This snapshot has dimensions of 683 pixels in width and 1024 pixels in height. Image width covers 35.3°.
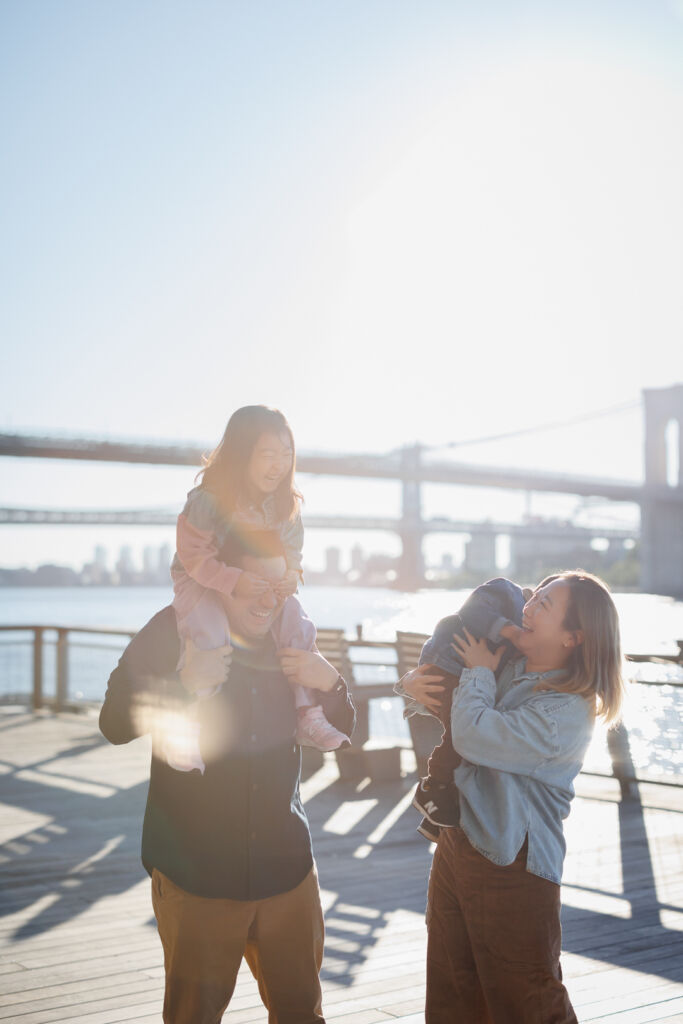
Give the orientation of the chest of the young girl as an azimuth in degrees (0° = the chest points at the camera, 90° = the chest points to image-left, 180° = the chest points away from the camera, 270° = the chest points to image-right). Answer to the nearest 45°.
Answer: approximately 315°

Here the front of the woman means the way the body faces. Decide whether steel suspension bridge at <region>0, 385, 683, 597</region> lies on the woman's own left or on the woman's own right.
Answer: on the woman's own right

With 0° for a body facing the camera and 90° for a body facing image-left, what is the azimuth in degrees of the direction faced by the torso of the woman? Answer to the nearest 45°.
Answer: approximately 90°

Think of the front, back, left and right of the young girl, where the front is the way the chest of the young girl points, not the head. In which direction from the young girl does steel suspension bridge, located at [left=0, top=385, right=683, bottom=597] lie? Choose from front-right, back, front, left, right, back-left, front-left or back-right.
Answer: back-left

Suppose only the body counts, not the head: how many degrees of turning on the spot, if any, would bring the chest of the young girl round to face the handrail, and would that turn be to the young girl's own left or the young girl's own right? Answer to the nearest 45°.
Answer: approximately 135° to the young girl's own left

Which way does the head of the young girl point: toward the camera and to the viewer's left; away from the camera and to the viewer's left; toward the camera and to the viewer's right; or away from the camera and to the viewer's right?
toward the camera and to the viewer's right
